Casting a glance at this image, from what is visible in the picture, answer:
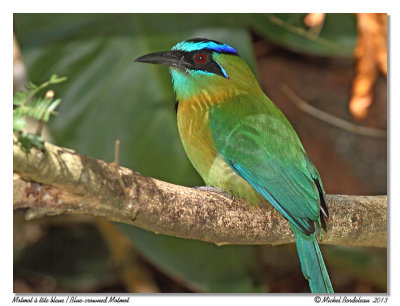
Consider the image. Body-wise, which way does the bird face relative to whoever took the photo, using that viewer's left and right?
facing to the left of the viewer

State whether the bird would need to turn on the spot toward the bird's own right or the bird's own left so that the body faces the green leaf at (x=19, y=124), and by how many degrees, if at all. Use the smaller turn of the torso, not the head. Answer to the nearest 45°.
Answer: approximately 45° to the bird's own left

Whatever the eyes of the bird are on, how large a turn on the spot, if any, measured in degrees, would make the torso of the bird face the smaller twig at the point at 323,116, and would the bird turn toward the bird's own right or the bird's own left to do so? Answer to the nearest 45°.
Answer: approximately 90° to the bird's own right

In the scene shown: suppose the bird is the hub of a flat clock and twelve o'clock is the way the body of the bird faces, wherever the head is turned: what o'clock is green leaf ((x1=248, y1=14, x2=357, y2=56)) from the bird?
The green leaf is roughly at 4 o'clock from the bird.

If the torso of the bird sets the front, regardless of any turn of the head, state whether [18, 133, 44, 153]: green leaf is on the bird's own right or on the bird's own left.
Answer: on the bird's own left

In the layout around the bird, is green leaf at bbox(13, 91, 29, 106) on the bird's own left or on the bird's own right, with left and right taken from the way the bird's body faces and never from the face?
on the bird's own left
